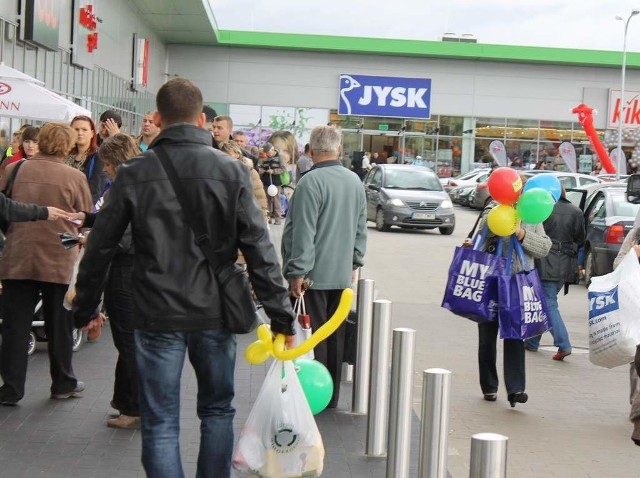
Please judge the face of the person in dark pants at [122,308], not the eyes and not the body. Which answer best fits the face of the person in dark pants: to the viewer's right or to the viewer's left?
to the viewer's left

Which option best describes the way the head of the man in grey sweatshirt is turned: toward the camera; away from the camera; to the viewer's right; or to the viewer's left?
away from the camera

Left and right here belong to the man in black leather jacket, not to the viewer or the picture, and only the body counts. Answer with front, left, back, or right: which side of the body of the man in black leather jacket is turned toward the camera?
back

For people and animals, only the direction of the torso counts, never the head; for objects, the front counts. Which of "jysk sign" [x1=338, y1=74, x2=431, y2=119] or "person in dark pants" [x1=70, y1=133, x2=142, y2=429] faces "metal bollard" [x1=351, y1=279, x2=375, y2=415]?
the jysk sign

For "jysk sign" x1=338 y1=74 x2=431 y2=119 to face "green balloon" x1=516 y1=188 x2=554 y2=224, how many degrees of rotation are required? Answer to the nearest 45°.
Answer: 0° — it already faces it

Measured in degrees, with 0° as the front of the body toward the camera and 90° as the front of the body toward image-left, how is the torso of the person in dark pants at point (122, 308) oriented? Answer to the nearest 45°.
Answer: approximately 90°

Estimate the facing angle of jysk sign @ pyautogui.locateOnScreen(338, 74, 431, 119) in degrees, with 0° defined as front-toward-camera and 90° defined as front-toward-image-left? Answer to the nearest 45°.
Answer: approximately 0°

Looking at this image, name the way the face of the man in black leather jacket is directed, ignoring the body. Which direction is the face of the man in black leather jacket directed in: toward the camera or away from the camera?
away from the camera

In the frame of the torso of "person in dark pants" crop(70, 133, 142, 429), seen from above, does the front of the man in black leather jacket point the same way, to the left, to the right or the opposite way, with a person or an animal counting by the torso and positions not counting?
to the right

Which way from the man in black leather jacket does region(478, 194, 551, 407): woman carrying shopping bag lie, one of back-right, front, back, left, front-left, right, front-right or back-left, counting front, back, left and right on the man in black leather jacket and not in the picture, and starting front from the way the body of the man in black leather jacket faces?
front-right

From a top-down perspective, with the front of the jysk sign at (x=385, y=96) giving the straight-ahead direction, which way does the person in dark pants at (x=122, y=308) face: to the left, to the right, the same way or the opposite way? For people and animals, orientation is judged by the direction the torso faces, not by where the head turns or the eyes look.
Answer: to the right

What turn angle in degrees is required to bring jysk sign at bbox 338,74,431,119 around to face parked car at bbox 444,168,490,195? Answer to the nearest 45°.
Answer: approximately 45° to its left

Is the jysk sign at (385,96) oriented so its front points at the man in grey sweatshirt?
yes
